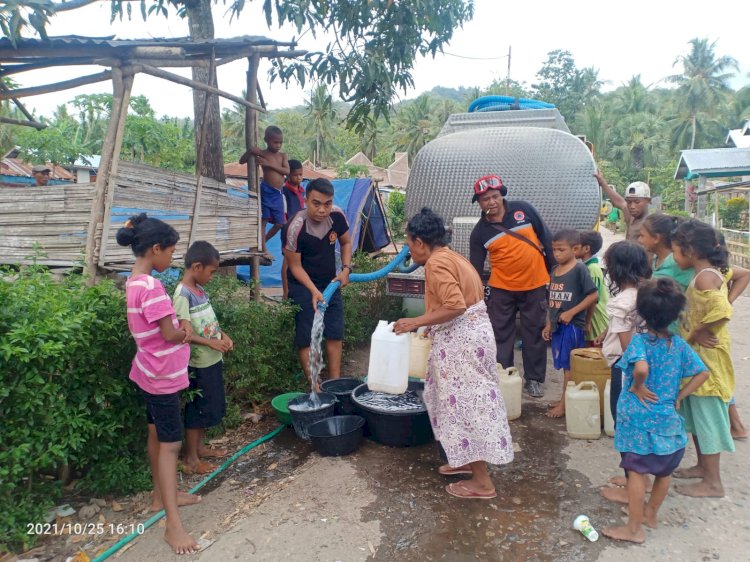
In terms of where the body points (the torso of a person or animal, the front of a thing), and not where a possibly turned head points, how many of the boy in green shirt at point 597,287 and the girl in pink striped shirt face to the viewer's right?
1

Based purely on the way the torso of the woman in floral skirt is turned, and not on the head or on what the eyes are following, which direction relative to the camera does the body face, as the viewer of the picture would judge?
to the viewer's left

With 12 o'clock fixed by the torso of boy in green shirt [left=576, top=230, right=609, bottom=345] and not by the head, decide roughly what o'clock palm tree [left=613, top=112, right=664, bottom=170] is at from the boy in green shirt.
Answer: The palm tree is roughly at 3 o'clock from the boy in green shirt.

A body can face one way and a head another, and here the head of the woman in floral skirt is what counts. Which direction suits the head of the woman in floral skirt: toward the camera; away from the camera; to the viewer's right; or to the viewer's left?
to the viewer's left

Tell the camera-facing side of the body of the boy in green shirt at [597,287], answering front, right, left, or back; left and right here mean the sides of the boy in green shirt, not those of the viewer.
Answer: left

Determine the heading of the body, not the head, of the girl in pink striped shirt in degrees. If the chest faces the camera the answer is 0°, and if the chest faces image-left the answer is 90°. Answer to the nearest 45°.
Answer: approximately 270°

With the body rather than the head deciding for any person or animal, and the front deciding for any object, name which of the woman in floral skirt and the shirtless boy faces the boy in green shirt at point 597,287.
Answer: the shirtless boy

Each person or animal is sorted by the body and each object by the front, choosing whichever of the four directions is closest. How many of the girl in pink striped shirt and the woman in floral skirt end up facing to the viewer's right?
1

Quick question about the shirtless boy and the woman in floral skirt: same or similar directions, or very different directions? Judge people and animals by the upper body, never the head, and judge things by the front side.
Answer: very different directions

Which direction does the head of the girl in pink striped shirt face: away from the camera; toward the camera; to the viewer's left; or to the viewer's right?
to the viewer's right

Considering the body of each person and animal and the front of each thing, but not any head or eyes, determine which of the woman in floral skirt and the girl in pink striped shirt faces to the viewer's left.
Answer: the woman in floral skirt
